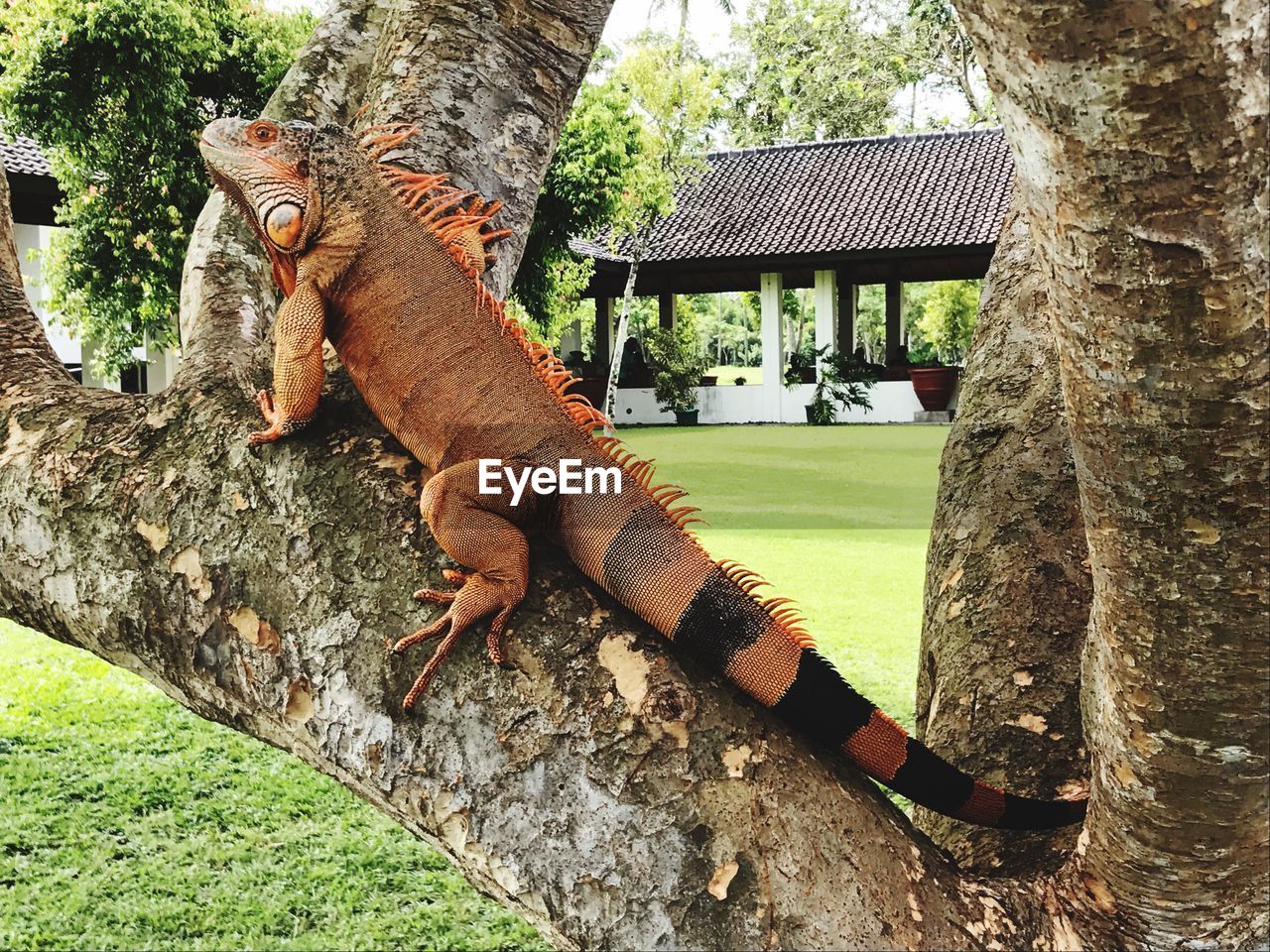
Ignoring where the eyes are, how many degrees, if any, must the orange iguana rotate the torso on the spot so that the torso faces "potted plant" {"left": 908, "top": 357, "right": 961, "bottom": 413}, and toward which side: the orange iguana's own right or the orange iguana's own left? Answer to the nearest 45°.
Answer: approximately 90° to the orange iguana's own right

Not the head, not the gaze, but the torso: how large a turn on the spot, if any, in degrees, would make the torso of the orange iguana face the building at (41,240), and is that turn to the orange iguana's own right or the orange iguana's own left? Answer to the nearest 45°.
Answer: approximately 45° to the orange iguana's own right

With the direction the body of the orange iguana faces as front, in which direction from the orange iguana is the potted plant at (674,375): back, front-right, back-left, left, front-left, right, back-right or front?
right

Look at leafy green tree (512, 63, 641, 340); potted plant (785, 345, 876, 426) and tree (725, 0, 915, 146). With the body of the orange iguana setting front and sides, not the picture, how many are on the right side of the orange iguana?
3

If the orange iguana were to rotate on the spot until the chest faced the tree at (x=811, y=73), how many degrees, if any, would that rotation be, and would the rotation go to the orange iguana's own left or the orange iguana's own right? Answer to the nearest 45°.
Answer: approximately 90° to the orange iguana's own right

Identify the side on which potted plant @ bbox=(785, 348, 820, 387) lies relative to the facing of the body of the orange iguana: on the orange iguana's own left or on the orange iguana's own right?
on the orange iguana's own right

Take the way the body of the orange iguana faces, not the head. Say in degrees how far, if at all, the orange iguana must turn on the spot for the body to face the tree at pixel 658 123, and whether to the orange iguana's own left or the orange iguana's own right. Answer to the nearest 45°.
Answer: approximately 90° to the orange iguana's own right

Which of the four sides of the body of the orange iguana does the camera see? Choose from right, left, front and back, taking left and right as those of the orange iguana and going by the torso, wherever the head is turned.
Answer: left

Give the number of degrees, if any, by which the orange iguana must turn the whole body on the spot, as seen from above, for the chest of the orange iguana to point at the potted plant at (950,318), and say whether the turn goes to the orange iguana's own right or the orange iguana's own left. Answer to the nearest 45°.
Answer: approximately 90° to the orange iguana's own right

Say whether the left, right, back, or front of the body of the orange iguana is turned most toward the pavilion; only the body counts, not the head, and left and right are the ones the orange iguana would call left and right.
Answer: right

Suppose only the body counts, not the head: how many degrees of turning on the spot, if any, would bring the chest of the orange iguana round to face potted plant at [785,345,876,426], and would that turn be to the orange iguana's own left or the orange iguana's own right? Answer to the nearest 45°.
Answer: approximately 90° to the orange iguana's own right

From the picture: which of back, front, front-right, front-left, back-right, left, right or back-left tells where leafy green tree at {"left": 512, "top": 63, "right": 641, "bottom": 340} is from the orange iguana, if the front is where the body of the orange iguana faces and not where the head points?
right
